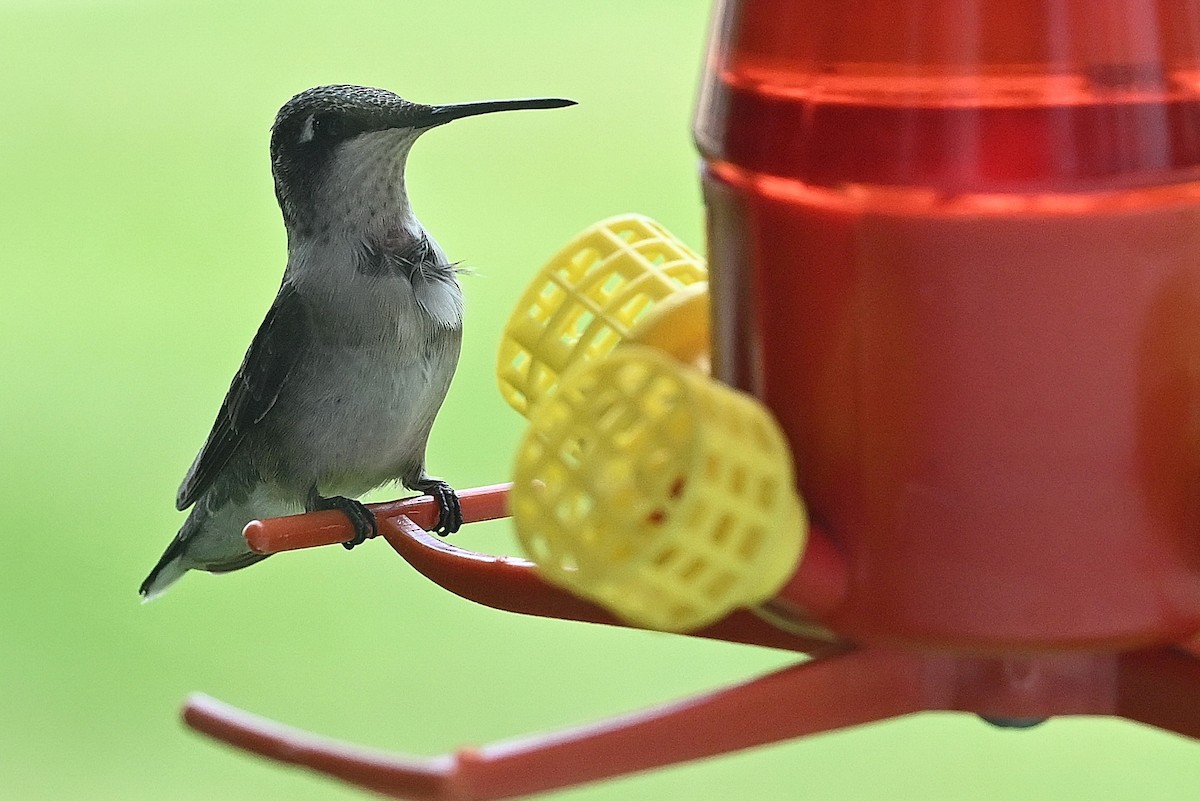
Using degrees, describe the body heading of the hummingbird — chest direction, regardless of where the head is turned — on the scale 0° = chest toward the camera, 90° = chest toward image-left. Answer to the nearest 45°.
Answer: approximately 315°
